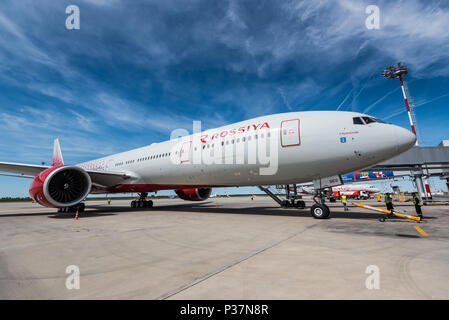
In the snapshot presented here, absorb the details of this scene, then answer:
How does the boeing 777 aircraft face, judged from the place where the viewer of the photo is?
facing the viewer and to the right of the viewer
